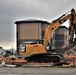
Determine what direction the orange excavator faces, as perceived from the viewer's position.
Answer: facing to the right of the viewer
